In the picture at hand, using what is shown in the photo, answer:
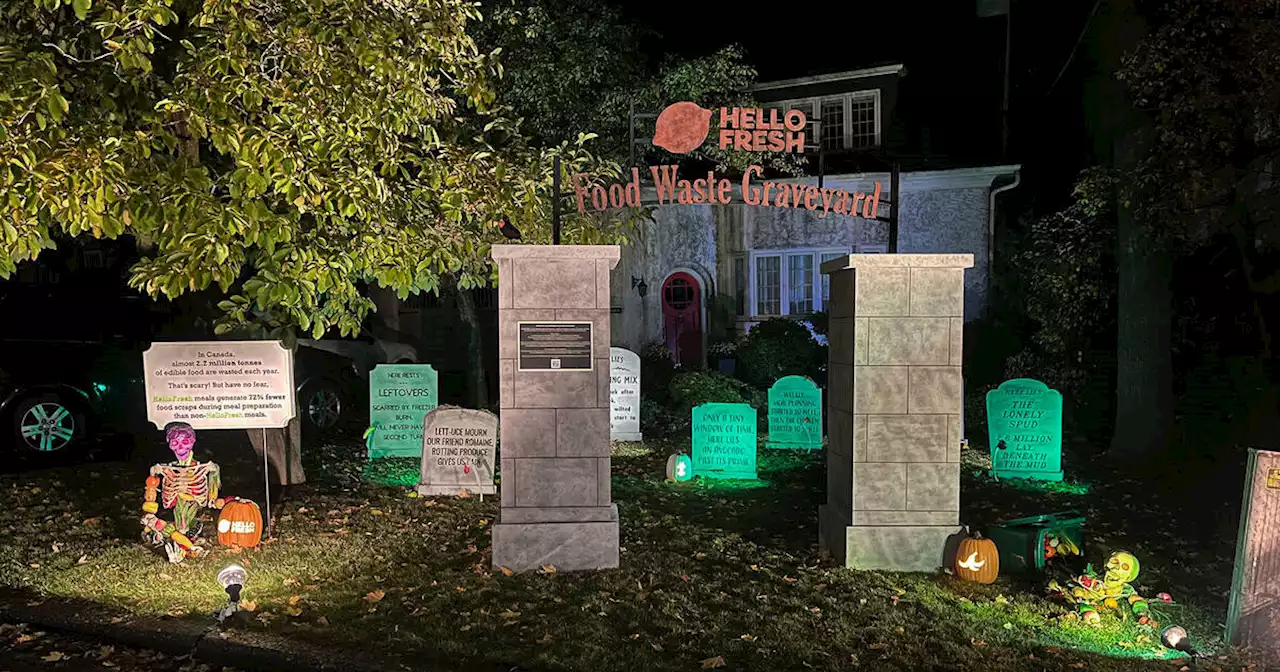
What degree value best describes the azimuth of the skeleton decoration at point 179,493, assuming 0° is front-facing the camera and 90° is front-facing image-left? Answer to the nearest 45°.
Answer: approximately 0°

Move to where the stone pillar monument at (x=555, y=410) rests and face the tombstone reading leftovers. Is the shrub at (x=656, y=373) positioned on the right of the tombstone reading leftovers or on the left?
right

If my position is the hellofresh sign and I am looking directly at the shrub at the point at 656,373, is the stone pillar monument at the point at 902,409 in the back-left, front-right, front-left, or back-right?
back-right

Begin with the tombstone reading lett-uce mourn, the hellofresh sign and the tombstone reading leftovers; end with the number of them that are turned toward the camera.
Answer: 3

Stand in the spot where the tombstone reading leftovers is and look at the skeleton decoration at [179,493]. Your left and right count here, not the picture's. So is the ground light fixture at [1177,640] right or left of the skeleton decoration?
left

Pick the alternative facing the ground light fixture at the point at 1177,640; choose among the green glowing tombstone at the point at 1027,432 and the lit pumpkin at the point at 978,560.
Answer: the green glowing tombstone

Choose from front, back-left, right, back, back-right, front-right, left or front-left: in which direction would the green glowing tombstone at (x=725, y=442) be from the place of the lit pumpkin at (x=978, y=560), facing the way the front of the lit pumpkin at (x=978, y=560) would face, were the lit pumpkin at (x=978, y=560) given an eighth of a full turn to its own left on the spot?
back-right

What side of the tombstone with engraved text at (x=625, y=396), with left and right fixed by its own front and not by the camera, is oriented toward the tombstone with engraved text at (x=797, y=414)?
left

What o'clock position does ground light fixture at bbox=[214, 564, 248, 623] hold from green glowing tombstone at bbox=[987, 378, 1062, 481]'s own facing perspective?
The ground light fixture is roughly at 1 o'clock from the green glowing tombstone.

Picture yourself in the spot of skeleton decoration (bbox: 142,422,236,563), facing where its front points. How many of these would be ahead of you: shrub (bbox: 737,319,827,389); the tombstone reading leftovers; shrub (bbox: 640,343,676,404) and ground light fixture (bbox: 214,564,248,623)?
1

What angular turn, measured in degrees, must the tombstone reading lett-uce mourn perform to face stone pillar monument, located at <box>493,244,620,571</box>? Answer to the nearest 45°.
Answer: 0° — it already faces it

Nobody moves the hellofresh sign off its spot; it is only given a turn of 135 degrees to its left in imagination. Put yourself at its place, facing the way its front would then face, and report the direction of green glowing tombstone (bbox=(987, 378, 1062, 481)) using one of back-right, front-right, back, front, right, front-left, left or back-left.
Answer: front

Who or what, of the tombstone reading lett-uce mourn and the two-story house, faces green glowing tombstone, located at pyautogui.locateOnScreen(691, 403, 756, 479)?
the two-story house
